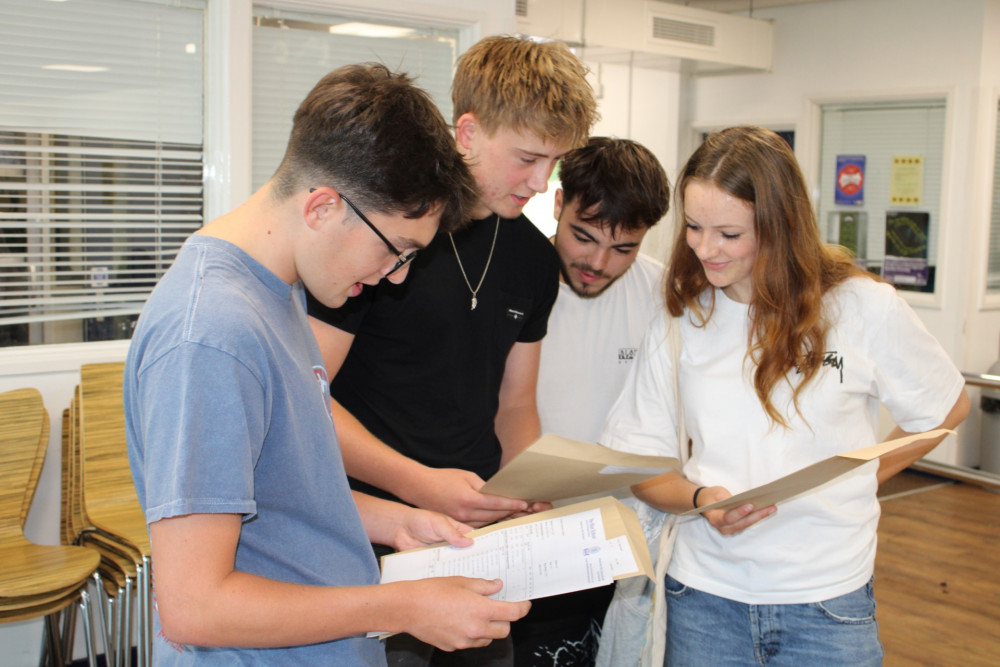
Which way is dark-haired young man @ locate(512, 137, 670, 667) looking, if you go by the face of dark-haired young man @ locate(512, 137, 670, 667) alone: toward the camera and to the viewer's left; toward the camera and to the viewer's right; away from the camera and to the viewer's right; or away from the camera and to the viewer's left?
toward the camera and to the viewer's left

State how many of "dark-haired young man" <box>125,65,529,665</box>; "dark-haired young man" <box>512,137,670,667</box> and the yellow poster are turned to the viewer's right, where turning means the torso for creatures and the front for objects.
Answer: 1

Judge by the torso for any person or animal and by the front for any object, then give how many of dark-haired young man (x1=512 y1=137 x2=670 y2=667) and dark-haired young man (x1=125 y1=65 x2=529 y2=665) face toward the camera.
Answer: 1

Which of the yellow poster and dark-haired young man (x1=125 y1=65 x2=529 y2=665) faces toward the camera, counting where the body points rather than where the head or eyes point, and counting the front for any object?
the yellow poster

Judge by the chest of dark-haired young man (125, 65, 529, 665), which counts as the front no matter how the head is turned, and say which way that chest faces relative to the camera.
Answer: to the viewer's right

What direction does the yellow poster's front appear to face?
toward the camera

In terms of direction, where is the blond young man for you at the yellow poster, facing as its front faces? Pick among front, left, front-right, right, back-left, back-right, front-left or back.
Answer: front

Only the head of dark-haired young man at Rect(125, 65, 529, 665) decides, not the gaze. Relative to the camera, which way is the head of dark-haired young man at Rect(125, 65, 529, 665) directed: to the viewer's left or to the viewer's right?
to the viewer's right

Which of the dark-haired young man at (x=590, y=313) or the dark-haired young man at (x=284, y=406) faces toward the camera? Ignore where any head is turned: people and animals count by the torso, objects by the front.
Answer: the dark-haired young man at (x=590, y=313)

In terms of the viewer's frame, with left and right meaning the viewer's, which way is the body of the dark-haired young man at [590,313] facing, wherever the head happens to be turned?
facing the viewer

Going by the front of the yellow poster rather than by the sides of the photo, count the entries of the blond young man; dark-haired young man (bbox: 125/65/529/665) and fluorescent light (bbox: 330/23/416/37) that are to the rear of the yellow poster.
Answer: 0
